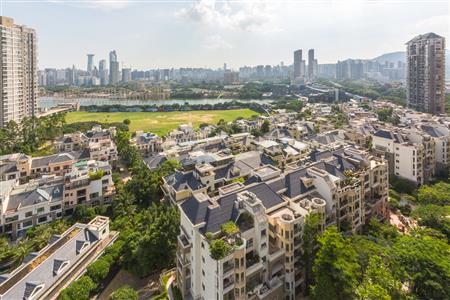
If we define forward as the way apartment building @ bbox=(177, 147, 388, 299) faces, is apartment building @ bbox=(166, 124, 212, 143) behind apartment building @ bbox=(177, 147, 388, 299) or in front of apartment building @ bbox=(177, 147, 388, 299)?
behind

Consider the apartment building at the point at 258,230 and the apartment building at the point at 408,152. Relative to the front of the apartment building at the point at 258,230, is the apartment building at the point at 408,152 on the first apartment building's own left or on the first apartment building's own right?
on the first apartment building's own left
